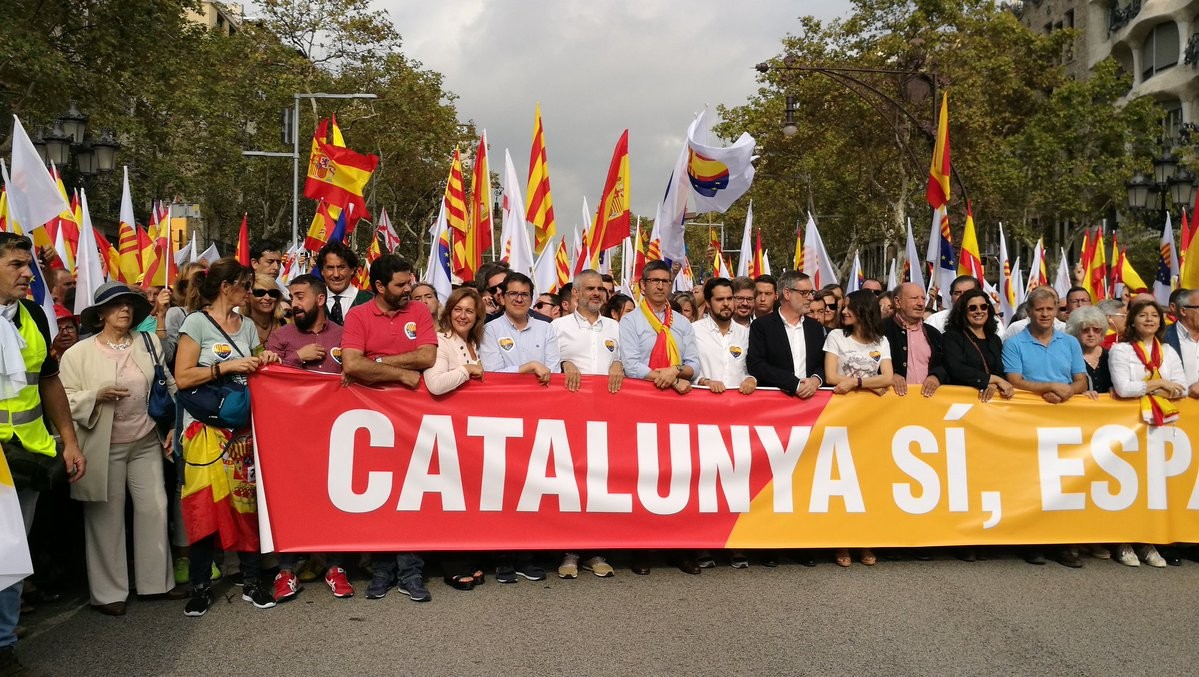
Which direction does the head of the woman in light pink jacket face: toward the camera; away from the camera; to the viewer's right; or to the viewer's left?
toward the camera

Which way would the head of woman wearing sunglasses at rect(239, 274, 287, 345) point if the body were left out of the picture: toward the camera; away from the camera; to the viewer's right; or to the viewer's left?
toward the camera

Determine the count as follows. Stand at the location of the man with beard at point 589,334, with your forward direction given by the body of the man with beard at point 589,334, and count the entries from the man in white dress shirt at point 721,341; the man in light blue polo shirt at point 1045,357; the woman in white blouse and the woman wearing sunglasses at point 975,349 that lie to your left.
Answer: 4

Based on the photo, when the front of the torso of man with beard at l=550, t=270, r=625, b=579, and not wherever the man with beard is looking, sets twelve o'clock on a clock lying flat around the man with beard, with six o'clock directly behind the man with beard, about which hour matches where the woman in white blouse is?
The woman in white blouse is roughly at 9 o'clock from the man with beard.

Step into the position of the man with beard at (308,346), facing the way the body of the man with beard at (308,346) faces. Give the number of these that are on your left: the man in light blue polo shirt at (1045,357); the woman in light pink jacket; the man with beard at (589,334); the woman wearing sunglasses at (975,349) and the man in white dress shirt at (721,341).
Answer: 5

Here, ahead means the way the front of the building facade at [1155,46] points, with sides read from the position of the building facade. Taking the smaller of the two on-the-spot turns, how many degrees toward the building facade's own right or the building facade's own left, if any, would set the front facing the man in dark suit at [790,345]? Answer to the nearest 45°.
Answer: approximately 45° to the building facade's own left

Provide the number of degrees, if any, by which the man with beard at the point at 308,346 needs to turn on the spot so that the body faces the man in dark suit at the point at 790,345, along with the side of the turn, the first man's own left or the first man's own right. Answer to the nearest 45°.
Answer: approximately 90° to the first man's own left

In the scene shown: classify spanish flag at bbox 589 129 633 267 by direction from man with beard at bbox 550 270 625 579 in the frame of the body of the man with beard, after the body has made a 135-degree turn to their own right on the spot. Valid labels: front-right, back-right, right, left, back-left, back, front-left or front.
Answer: front-right

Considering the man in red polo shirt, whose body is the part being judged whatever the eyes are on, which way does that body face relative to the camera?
toward the camera

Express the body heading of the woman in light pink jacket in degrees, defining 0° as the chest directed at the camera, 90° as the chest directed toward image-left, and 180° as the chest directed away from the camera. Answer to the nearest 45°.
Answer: approximately 315°

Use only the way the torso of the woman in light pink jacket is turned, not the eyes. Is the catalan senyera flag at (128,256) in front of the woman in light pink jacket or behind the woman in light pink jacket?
behind

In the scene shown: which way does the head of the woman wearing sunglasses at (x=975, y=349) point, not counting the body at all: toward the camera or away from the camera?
toward the camera

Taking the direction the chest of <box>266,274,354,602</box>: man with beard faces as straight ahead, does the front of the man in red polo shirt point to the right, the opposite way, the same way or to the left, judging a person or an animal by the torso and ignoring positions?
the same way

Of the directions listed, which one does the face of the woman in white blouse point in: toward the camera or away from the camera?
toward the camera

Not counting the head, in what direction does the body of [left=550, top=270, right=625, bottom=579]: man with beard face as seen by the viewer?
toward the camera
